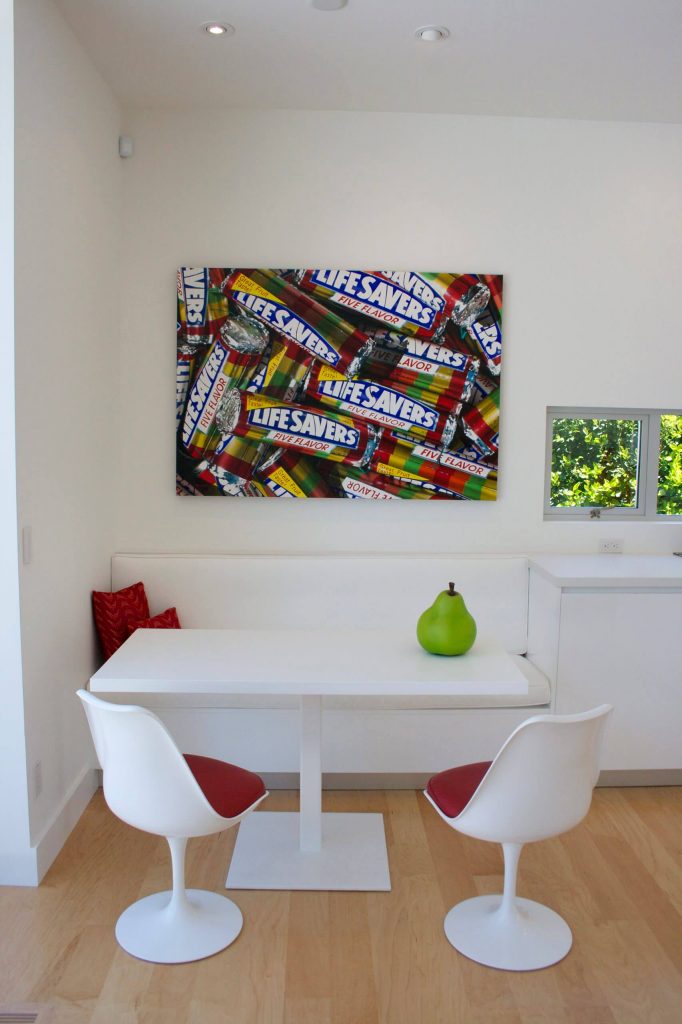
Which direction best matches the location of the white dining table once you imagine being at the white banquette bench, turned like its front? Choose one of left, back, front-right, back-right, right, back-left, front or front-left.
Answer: front

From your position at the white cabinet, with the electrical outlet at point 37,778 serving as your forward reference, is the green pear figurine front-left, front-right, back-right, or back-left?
front-left

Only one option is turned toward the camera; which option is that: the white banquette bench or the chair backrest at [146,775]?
the white banquette bench

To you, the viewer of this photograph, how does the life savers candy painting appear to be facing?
facing the viewer

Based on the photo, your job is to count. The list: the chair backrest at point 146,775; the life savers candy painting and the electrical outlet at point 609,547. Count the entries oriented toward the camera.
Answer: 2

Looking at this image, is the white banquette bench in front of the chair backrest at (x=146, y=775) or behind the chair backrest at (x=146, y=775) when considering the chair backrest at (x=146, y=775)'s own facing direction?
in front

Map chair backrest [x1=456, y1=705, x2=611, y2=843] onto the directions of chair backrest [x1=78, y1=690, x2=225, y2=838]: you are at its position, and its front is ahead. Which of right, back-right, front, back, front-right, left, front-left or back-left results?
front-right

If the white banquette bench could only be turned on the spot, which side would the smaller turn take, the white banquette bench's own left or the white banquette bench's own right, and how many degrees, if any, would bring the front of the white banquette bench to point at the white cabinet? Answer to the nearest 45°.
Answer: approximately 90° to the white banquette bench's own left

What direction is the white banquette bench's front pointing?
toward the camera
